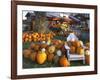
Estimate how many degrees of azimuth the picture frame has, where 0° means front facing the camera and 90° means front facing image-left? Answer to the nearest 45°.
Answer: approximately 315°
